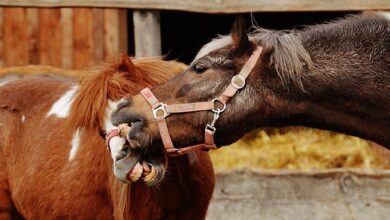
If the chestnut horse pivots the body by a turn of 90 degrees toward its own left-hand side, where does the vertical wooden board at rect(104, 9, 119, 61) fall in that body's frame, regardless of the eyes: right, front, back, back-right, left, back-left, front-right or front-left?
front

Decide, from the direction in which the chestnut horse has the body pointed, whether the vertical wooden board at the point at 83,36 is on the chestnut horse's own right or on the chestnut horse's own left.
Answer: on the chestnut horse's own left

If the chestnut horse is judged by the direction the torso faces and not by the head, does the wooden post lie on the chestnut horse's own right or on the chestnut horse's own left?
on the chestnut horse's own left

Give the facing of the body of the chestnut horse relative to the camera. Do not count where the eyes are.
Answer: to the viewer's right

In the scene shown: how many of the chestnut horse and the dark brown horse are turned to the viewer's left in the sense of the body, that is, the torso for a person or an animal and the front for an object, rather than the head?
1

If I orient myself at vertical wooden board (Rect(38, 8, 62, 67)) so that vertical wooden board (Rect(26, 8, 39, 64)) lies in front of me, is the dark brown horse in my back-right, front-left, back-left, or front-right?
back-left

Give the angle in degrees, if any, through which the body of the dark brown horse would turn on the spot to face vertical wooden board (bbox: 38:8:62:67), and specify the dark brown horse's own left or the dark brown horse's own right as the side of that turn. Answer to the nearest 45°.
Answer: approximately 45° to the dark brown horse's own right

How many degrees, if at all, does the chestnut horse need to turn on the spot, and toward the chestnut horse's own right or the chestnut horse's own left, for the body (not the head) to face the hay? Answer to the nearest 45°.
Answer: approximately 45° to the chestnut horse's own left

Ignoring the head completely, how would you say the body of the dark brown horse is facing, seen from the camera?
to the viewer's left

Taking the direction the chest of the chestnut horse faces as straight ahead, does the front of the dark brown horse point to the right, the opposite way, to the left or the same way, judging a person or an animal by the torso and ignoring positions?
the opposite way
